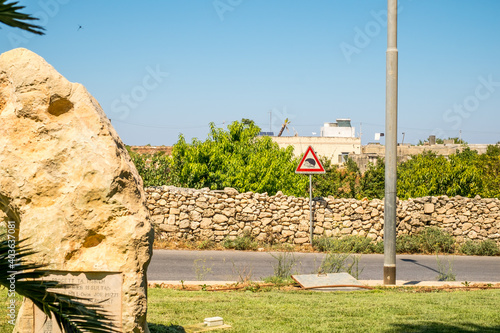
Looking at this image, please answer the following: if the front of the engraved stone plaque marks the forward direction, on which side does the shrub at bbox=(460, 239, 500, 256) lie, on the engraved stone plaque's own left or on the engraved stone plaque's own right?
on the engraved stone plaque's own left

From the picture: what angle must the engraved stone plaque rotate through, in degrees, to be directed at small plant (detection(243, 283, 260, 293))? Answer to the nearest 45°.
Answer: approximately 135° to its left

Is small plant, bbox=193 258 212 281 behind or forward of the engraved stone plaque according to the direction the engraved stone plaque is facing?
behind

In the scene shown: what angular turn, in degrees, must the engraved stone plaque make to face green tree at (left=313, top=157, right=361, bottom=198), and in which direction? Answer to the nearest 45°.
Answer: approximately 135° to its left

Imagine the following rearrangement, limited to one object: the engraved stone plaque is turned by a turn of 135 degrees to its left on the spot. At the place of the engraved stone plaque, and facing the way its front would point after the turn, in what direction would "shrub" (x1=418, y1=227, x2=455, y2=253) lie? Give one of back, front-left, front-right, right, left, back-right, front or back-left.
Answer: front

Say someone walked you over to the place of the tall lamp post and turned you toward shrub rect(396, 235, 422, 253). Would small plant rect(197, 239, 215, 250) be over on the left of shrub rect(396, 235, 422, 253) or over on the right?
left

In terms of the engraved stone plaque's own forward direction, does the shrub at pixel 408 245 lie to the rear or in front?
to the rear

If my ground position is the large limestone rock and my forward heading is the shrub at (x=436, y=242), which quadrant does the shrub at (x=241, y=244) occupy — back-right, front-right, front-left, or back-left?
front-left

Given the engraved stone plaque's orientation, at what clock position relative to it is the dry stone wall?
The dry stone wall is roughly at 7 o'clock from the engraved stone plaque.

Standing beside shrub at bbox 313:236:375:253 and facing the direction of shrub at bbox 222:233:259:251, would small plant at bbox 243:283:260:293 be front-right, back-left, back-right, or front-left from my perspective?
front-left

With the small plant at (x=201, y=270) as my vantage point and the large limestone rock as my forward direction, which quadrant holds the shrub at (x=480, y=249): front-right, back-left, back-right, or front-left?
back-left

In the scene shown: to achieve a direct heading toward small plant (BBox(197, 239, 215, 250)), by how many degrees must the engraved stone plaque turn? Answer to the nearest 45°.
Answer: approximately 180°

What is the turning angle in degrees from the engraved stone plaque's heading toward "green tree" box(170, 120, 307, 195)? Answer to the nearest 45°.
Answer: approximately 180°

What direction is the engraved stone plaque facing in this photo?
toward the camera
